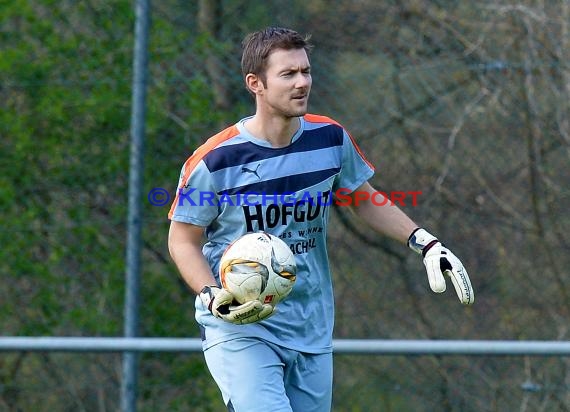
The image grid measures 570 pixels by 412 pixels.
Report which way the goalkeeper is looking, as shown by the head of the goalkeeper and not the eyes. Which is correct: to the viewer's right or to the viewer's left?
to the viewer's right

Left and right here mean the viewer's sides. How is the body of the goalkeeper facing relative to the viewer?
facing the viewer and to the right of the viewer

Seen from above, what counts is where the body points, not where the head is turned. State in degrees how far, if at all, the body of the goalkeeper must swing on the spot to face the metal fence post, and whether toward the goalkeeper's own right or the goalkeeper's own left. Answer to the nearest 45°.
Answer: approximately 180°
